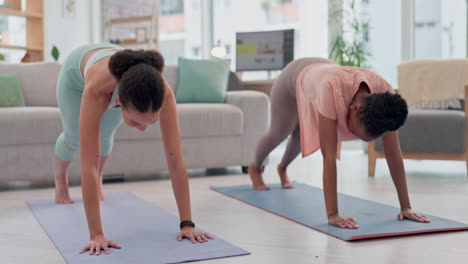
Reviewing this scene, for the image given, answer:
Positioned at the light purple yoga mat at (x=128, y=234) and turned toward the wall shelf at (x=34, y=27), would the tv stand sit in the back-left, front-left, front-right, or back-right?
front-right

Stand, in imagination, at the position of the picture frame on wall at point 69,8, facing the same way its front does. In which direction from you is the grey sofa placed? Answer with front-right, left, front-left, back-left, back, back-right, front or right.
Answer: front

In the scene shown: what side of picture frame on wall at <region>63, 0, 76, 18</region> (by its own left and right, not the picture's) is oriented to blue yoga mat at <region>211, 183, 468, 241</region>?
front

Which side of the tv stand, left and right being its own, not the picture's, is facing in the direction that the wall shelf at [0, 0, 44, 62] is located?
right

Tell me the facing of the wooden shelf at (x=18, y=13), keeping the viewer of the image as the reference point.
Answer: facing the viewer and to the right of the viewer

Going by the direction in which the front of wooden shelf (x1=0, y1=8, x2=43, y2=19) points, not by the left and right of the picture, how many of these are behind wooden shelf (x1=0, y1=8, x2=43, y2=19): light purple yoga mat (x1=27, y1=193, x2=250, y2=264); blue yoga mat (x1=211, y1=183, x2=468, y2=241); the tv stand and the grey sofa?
0

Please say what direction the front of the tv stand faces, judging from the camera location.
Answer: facing the viewer and to the left of the viewer

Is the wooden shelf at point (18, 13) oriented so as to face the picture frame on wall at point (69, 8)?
no

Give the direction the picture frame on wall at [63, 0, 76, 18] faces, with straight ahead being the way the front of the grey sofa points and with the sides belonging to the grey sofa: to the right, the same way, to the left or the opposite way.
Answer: the same way

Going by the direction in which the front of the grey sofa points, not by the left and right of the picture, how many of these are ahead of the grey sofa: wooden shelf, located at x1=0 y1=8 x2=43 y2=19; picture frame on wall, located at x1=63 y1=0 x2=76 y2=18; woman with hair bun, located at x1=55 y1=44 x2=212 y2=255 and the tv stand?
1

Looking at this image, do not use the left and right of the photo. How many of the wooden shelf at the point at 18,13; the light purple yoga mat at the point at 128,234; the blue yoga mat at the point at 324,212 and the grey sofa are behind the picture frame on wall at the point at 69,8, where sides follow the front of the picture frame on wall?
0

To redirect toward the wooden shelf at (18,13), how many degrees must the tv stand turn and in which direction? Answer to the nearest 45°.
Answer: approximately 90° to its right

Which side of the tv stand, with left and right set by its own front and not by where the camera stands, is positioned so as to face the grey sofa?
front

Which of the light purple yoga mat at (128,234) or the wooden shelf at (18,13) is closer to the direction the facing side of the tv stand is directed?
the light purple yoga mat

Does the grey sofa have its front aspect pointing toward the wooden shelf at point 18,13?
no

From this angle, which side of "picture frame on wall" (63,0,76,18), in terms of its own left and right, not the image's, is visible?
front

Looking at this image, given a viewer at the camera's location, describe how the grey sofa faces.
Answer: facing the viewer

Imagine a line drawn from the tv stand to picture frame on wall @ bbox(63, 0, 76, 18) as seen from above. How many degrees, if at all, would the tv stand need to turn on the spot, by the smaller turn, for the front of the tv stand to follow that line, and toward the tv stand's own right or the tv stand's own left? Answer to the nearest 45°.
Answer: approximately 90° to the tv stand's own right

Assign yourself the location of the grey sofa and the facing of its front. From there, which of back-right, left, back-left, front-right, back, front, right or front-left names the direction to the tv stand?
back-left

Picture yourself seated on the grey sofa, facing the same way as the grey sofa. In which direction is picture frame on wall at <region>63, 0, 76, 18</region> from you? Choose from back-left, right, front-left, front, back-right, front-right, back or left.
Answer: back
